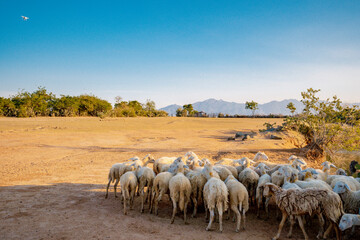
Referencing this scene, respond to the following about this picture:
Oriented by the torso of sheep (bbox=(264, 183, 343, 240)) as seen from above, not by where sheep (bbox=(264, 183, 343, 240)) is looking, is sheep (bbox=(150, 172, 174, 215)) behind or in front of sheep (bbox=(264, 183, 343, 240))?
in front

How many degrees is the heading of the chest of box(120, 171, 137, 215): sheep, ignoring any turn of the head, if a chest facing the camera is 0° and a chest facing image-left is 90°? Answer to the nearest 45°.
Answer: approximately 180°

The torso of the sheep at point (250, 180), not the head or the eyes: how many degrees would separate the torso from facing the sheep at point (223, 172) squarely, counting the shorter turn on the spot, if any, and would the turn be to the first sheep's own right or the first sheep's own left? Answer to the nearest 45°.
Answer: approximately 90° to the first sheep's own left

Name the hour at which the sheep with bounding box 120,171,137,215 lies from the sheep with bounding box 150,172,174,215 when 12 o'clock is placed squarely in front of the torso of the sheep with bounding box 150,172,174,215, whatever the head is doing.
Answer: the sheep with bounding box 120,171,137,215 is roughly at 8 o'clock from the sheep with bounding box 150,172,174,215.

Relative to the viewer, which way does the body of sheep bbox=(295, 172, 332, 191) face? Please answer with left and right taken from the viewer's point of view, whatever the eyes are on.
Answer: facing to the left of the viewer

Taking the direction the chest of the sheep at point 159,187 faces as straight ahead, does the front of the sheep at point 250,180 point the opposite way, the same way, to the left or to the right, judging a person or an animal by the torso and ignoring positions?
the same way

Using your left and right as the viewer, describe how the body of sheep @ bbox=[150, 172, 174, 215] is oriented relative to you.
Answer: facing away from the viewer and to the right of the viewer

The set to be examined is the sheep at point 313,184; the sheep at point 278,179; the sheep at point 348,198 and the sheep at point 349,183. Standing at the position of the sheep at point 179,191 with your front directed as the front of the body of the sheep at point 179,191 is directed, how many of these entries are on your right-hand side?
4

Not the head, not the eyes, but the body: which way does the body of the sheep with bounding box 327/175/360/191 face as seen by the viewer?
to the viewer's left

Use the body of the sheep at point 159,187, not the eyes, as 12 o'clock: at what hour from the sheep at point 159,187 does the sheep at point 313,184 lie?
the sheep at point 313,184 is roughly at 2 o'clock from the sheep at point 159,187.

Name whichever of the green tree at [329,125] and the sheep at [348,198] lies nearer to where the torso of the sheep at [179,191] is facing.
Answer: the green tree

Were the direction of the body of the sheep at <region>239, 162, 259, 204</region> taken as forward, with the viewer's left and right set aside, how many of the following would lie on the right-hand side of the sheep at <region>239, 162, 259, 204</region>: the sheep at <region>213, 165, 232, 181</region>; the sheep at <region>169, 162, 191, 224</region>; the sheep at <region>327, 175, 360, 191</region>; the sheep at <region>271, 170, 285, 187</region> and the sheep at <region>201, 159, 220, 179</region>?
2

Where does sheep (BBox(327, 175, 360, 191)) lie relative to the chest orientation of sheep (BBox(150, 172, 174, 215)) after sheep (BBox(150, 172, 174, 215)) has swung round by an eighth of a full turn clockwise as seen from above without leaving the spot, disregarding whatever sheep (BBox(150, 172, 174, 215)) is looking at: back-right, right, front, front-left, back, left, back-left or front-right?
front

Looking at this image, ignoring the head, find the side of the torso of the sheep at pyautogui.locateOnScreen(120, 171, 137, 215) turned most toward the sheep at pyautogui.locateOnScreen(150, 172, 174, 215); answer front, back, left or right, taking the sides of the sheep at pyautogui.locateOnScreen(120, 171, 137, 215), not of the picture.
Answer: right
